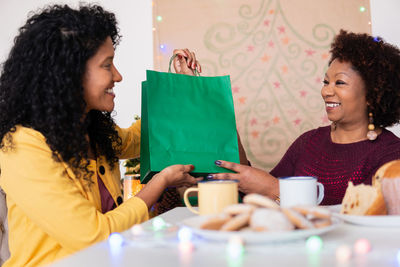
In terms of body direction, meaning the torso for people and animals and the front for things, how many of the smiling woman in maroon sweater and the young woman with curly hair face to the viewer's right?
1

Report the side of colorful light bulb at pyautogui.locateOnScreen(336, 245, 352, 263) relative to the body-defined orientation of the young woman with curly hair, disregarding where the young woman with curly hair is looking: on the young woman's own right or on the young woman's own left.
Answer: on the young woman's own right

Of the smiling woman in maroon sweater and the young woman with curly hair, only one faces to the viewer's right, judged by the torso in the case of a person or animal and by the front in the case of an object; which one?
the young woman with curly hair

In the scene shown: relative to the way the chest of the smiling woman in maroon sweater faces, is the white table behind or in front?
in front

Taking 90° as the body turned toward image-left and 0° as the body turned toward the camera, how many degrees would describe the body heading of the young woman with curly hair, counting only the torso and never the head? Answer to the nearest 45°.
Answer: approximately 270°

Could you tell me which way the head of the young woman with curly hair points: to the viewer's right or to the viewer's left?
to the viewer's right

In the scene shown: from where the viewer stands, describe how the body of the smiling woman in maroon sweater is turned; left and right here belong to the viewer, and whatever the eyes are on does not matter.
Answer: facing the viewer and to the left of the viewer

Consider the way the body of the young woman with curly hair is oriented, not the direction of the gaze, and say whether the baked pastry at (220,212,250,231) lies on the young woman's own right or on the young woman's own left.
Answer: on the young woman's own right

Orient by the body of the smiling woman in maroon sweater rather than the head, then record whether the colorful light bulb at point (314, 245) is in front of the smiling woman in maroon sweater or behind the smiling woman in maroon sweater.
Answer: in front

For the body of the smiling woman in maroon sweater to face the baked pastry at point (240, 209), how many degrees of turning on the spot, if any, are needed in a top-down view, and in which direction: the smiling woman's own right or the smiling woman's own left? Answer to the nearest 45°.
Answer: approximately 45° to the smiling woman's own left

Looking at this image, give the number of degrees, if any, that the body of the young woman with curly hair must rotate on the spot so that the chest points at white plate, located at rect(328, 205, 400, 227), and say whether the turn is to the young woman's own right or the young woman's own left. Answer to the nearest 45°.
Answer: approximately 45° to the young woman's own right
